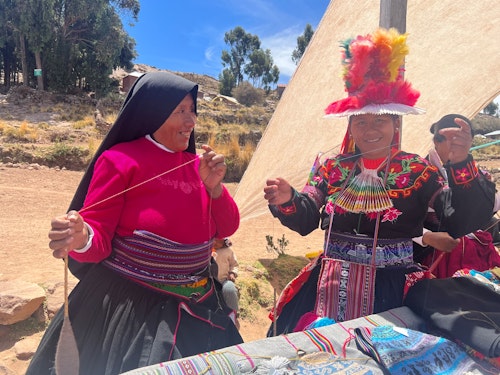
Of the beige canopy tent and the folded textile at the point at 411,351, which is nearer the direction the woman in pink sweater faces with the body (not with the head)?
the folded textile

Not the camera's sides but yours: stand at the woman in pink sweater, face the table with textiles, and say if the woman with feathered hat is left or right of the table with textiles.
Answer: left

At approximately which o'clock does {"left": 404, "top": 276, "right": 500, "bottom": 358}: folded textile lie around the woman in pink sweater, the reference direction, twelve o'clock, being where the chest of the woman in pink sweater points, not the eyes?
The folded textile is roughly at 11 o'clock from the woman in pink sweater.

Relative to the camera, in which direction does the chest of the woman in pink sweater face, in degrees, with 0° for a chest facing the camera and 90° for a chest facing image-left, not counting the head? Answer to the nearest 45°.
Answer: approximately 315°

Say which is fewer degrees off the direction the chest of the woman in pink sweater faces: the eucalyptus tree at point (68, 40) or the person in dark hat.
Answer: the person in dark hat

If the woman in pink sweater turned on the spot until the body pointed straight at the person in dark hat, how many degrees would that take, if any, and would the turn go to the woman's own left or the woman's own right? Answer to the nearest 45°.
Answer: approximately 45° to the woman's own left

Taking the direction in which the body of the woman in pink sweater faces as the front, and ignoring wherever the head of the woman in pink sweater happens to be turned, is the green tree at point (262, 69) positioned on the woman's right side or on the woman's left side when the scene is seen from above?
on the woman's left side

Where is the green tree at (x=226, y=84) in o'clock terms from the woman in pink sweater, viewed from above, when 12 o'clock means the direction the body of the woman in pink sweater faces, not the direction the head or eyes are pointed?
The green tree is roughly at 8 o'clock from the woman in pink sweater.

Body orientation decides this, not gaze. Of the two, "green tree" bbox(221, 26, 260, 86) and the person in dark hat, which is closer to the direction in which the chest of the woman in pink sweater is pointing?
the person in dark hat

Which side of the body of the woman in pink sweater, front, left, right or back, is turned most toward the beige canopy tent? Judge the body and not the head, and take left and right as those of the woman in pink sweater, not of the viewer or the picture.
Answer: left

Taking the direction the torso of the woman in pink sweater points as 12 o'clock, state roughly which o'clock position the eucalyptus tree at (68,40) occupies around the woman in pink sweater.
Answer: The eucalyptus tree is roughly at 7 o'clock from the woman in pink sweater.
